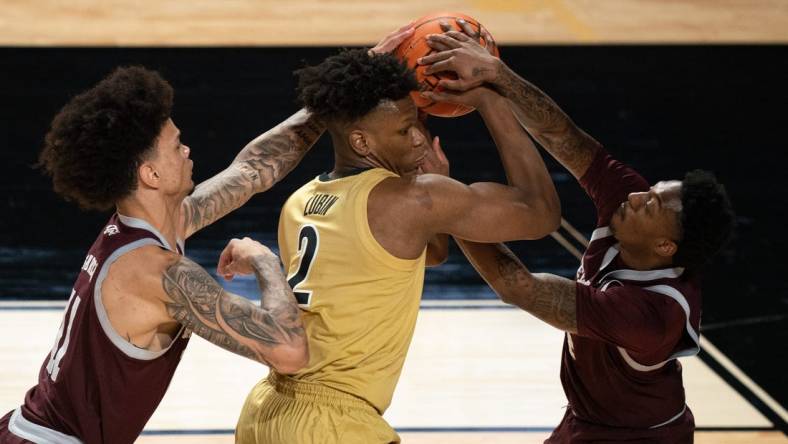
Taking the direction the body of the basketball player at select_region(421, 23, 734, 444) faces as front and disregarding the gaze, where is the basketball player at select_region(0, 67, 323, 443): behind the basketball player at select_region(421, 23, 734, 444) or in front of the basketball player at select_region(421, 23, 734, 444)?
in front

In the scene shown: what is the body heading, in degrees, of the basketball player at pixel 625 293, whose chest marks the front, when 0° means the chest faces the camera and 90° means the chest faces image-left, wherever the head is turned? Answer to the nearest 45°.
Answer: approximately 90°

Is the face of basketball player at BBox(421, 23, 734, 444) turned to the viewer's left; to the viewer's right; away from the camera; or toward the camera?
to the viewer's left

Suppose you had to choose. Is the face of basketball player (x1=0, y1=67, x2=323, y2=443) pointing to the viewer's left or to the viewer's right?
to the viewer's right

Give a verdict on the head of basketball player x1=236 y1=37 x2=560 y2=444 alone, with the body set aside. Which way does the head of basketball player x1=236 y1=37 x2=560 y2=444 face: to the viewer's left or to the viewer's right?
to the viewer's right

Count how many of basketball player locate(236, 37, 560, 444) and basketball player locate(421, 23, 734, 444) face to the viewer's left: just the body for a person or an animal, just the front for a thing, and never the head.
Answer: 1
